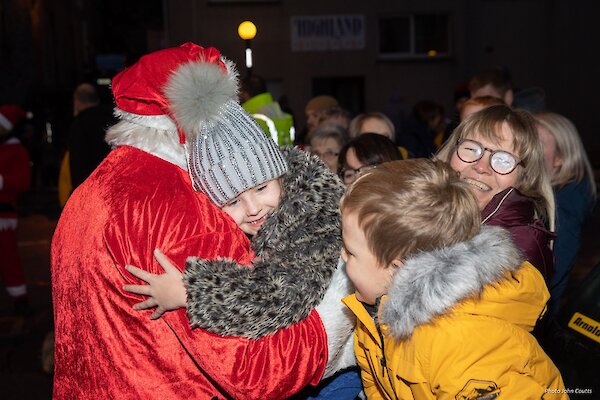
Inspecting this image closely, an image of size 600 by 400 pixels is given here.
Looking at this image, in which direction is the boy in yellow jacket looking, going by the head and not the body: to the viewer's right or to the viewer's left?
to the viewer's left

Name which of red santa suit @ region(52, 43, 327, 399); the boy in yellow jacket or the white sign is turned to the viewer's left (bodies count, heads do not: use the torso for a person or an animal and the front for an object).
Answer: the boy in yellow jacket

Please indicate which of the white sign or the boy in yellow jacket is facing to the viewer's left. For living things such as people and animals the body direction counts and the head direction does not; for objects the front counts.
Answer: the boy in yellow jacket

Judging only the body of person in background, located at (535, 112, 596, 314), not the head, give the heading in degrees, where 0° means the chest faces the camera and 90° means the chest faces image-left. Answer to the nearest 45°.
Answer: approximately 90°

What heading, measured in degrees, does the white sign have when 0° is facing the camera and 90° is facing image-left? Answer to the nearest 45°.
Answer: approximately 0°

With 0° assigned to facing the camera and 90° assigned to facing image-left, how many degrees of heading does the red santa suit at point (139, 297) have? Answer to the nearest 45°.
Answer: approximately 225°

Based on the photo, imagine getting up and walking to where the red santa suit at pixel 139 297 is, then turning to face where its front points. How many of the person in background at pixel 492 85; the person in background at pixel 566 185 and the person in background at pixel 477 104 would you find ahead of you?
3

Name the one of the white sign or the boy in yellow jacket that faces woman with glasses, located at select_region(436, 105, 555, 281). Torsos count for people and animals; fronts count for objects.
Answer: the white sign

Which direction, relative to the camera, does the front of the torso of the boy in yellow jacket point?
to the viewer's left

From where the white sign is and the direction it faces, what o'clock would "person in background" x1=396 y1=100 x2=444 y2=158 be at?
The person in background is roughly at 12 o'clock from the white sign.

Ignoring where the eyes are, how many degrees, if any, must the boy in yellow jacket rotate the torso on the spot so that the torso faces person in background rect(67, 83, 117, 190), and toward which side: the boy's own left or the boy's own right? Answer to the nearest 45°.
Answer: approximately 45° to the boy's own right
